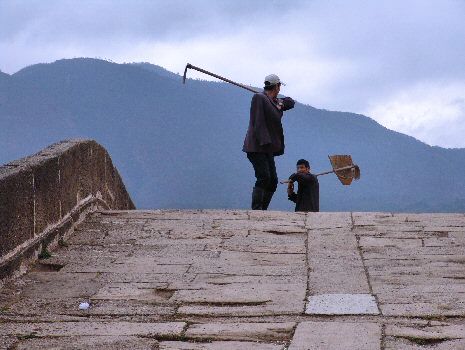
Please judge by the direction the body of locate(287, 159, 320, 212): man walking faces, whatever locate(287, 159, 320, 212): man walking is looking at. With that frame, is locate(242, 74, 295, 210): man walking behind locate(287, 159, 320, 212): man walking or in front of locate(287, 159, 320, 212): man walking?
in front

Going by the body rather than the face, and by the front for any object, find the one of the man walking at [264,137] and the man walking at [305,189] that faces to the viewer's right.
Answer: the man walking at [264,137]

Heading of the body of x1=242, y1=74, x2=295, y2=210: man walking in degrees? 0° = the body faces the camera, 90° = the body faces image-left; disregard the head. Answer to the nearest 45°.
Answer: approximately 270°

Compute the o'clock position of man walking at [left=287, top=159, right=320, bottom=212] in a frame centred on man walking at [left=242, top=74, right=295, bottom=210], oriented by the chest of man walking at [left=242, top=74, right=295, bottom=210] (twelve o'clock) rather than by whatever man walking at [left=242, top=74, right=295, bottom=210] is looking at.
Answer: man walking at [left=287, top=159, right=320, bottom=212] is roughly at 10 o'clock from man walking at [left=242, top=74, right=295, bottom=210].

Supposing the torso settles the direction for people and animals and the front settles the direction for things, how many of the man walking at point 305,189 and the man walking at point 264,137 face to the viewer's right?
1

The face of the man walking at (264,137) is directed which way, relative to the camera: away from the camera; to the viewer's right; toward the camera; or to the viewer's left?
to the viewer's right
